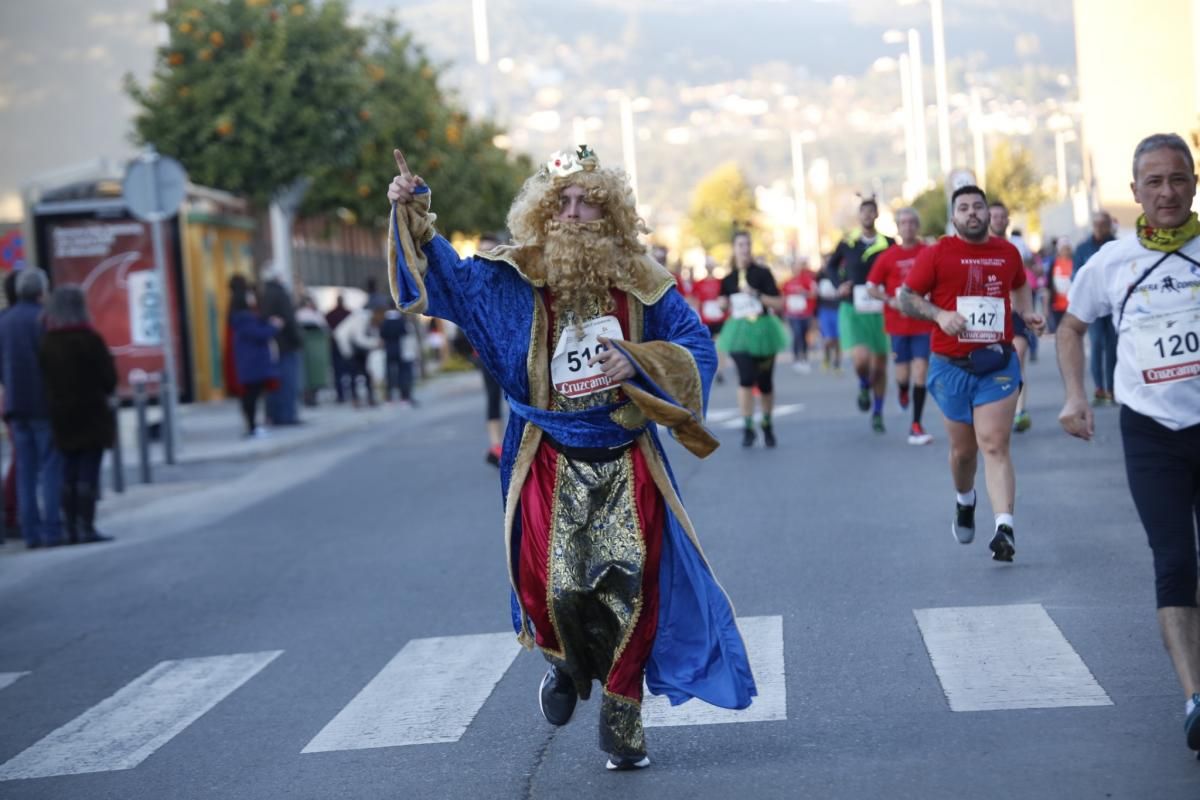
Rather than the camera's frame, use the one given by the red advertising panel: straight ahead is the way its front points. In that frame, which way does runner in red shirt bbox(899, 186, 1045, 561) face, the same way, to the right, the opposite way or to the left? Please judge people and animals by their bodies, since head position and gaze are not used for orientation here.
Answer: the same way

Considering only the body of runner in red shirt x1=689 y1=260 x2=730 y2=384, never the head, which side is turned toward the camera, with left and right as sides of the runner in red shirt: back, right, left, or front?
front

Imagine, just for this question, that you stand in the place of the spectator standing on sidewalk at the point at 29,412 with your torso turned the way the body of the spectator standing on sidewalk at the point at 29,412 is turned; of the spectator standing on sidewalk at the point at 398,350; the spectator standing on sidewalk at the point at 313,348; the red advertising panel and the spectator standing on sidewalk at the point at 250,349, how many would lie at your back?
0

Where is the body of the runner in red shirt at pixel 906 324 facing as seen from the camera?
toward the camera

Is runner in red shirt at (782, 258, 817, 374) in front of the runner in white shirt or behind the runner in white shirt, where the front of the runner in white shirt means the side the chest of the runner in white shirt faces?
behind

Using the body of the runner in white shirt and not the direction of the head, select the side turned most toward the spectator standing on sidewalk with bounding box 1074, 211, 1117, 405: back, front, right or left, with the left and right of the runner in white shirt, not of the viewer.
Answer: back

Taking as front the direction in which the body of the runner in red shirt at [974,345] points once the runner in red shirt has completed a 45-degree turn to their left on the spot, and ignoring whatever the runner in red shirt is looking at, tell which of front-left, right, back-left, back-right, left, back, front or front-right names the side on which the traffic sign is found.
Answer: back

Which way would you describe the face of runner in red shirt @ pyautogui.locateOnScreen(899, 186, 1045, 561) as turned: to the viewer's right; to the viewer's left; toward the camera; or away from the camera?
toward the camera

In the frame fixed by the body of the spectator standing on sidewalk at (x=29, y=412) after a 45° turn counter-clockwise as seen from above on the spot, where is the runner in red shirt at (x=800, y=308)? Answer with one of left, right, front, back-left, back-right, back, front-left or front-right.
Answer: front-right

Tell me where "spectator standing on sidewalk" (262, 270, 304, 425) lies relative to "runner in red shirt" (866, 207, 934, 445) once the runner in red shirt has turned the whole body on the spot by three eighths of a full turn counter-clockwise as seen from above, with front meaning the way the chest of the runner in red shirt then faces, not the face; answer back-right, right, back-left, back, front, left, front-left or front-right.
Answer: left

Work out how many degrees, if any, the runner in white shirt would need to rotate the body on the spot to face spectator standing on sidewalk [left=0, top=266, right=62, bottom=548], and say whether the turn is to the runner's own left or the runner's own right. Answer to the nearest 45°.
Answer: approximately 135° to the runner's own right

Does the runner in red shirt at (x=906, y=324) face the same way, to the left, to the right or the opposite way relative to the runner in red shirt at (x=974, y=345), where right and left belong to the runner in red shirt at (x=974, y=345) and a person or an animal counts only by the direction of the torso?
the same way

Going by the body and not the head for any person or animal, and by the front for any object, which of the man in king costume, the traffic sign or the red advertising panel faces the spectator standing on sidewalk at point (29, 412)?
the red advertising panel

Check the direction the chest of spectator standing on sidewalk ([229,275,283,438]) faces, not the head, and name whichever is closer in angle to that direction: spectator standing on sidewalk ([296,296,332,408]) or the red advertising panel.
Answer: the spectator standing on sidewalk

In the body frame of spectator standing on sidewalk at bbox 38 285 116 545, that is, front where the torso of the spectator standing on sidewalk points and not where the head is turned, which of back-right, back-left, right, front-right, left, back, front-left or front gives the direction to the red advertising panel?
front-left

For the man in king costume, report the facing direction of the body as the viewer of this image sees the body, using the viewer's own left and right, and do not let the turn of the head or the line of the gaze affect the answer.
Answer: facing the viewer

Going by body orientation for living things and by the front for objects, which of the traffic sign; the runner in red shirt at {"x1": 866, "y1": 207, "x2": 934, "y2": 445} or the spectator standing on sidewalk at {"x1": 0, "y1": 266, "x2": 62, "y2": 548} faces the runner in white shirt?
the runner in red shirt

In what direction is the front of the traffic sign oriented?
away from the camera
